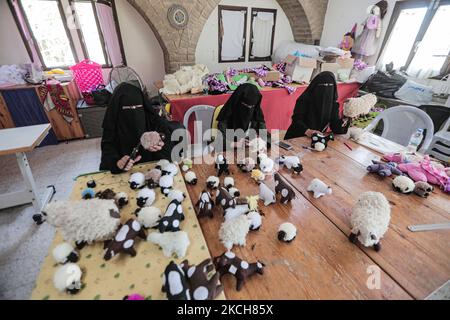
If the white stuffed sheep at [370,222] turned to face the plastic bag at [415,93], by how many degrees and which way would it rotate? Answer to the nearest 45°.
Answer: approximately 180°

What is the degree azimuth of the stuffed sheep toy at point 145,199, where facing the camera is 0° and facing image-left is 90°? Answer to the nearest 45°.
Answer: approximately 45°

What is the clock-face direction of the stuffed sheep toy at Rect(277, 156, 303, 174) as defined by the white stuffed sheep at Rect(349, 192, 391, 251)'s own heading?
The stuffed sheep toy is roughly at 4 o'clock from the white stuffed sheep.

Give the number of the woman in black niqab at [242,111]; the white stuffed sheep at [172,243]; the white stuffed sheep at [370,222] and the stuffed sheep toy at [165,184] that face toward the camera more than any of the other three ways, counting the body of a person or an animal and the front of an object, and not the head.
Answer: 3

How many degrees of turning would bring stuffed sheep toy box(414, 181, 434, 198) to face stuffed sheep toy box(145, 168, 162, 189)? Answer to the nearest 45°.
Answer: approximately 90° to its right

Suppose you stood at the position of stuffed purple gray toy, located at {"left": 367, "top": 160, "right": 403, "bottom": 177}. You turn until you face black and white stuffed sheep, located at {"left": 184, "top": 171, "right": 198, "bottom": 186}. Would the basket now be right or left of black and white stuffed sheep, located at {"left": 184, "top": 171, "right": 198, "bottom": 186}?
right
